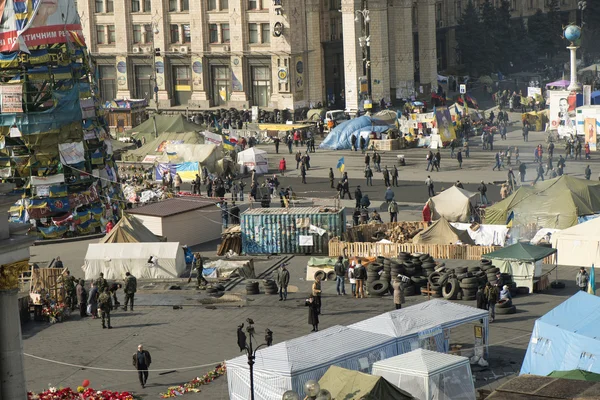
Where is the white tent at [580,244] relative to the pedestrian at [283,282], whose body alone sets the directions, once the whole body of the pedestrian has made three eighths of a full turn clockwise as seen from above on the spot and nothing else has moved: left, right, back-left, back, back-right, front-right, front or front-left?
back-right

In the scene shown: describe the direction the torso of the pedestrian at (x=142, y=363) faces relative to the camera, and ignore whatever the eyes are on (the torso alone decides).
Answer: toward the camera

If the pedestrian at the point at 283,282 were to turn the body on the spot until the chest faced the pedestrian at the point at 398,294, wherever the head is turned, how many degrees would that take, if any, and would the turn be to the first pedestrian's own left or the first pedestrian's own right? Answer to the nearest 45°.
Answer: approximately 45° to the first pedestrian's own left

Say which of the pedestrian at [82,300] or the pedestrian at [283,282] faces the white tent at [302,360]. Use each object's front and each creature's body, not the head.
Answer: the pedestrian at [283,282]

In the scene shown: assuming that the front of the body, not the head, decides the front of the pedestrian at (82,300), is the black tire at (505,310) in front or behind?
behind

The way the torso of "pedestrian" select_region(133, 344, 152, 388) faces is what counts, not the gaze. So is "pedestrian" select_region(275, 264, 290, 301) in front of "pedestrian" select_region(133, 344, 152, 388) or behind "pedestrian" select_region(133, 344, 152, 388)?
behind

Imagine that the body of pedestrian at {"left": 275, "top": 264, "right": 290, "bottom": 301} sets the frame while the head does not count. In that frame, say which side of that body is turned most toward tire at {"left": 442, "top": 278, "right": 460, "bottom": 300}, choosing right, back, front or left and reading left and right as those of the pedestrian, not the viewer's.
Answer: left

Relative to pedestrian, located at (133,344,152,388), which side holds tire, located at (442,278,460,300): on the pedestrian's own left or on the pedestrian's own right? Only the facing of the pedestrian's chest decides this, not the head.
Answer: on the pedestrian's own left

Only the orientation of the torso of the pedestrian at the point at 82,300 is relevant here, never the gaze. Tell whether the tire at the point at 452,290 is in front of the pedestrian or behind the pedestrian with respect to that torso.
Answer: behind

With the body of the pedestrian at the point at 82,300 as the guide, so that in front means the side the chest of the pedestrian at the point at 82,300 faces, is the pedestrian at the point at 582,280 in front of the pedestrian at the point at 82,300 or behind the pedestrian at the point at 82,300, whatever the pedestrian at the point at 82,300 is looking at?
behind
